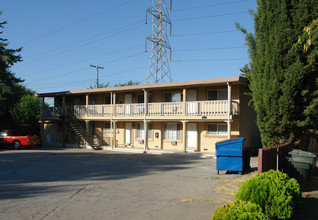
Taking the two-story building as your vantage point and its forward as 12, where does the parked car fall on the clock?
The parked car is roughly at 2 o'clock from the two-story building.

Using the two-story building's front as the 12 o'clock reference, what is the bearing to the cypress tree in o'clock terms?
The cypress tree is roughly at 10 o'clock from the two-story building.

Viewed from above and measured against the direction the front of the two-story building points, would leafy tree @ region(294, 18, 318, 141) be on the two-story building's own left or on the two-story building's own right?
on the two-story building's own left

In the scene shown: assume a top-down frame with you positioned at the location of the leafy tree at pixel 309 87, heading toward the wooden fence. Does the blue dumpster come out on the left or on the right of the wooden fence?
right

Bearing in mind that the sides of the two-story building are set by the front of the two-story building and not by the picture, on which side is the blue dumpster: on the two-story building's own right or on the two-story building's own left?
on the two-story building's own left

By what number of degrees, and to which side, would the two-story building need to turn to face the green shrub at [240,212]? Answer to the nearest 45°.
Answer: approximately 45° to its left

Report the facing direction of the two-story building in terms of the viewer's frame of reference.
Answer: facing the viewer and to the left of the viewer

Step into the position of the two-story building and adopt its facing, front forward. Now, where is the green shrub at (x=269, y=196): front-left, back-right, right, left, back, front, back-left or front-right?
front-left

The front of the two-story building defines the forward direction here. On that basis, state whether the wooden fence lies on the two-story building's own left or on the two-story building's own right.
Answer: on the two-story building's own left

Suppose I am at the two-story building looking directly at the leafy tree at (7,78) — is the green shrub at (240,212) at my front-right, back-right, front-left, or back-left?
back-left
